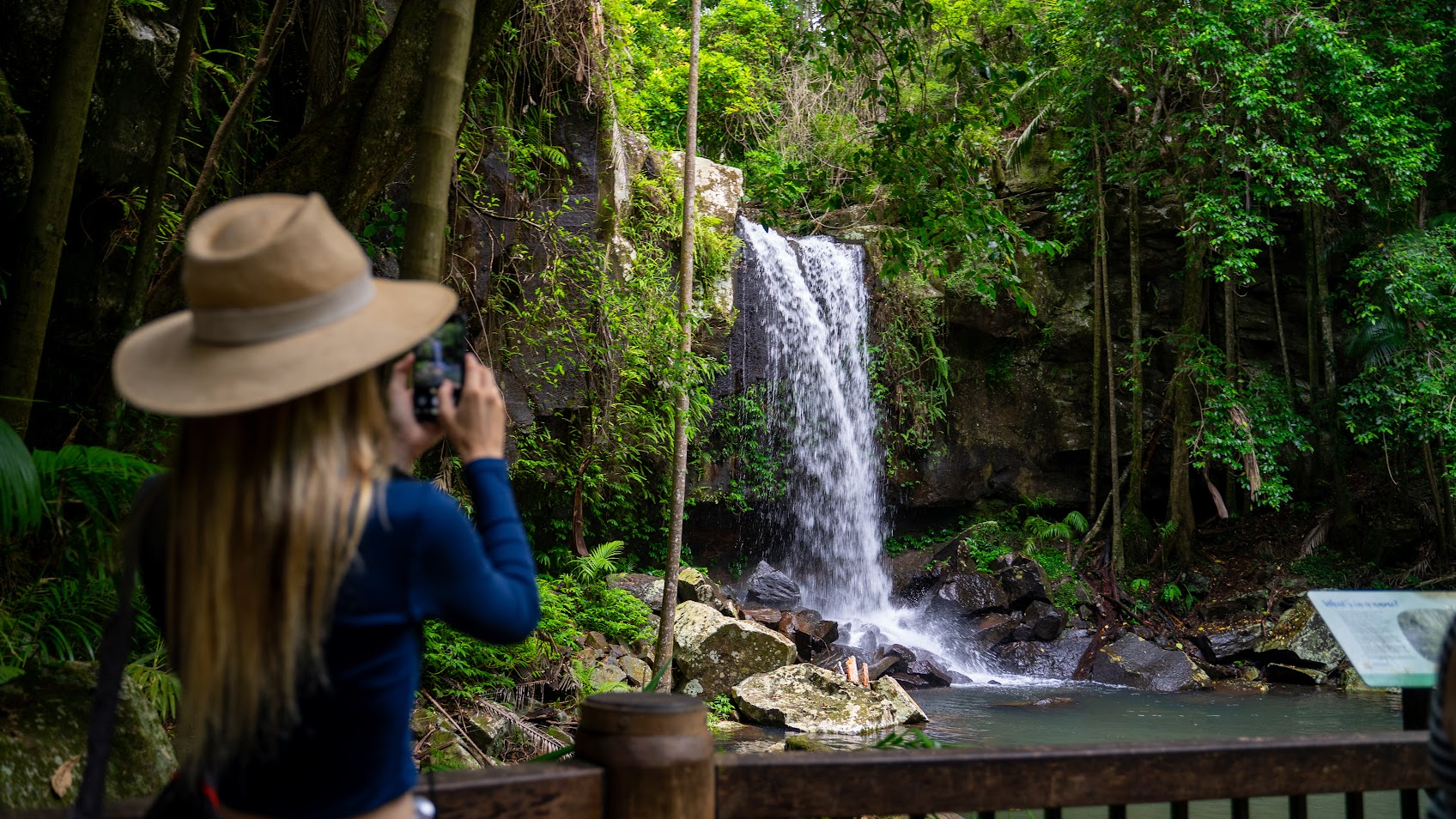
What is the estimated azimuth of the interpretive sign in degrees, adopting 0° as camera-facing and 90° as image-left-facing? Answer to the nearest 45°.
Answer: approximately 0°

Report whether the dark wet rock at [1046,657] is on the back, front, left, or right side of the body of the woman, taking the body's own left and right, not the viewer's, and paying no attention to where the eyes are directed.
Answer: front

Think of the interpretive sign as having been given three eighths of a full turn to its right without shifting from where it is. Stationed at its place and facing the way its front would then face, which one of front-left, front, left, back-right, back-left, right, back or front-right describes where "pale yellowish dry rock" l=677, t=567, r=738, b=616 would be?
front

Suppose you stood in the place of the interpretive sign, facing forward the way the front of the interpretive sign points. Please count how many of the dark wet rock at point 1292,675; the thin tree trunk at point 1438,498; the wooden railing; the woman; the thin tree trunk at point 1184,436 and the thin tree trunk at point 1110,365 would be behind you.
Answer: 4

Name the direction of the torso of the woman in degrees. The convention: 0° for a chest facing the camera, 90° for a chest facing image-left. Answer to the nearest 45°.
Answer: approximately 225°

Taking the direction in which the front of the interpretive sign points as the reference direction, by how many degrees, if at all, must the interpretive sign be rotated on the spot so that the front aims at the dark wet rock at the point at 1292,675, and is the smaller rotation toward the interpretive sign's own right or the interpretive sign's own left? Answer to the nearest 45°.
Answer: approximately 180°

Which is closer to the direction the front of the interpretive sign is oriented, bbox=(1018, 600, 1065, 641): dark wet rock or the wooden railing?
the wooden railing

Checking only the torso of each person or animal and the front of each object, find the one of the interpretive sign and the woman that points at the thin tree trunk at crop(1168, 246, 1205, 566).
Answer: the woman

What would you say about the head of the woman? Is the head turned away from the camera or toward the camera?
away from the camera

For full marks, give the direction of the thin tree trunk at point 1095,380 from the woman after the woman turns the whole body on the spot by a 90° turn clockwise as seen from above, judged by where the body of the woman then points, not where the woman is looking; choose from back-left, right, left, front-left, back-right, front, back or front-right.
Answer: left

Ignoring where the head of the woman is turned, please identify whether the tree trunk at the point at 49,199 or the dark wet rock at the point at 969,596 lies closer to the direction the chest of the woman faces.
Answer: the dark wet rock

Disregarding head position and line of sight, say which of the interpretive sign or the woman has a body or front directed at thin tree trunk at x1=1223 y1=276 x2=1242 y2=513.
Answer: the woman

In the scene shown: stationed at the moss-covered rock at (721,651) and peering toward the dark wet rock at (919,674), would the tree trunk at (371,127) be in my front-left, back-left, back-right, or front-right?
back-right

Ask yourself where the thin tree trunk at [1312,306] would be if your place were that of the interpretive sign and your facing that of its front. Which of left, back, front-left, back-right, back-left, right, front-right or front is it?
back

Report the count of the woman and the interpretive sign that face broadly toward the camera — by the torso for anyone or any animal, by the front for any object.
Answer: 1
